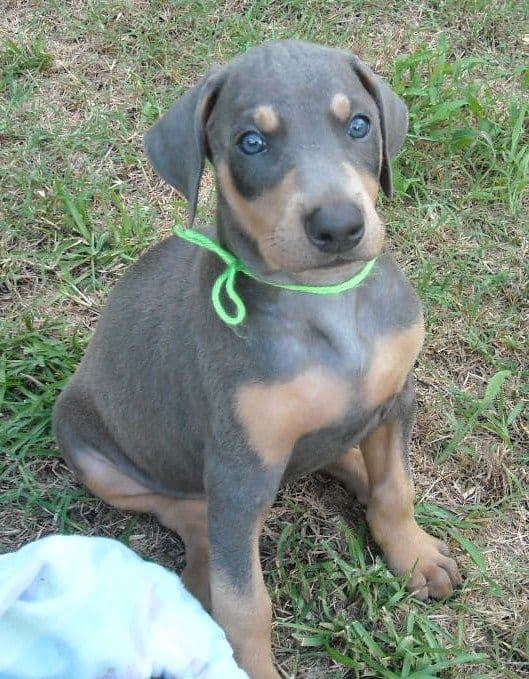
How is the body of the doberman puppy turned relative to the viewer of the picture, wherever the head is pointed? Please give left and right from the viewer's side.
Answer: facing the viewer and to the right of the viewer
